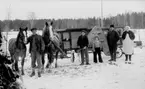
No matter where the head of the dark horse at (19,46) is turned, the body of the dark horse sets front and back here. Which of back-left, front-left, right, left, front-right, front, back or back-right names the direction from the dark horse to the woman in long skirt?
front-left

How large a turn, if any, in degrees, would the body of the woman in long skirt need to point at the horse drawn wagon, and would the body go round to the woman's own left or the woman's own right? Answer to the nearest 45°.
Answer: approximately 135° to the woman's own right

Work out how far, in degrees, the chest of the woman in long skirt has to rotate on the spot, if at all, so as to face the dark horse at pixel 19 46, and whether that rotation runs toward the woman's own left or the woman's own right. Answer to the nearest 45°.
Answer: approximately 45° to the woman's own right

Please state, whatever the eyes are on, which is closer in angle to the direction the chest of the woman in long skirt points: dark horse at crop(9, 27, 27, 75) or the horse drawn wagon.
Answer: the dark horse

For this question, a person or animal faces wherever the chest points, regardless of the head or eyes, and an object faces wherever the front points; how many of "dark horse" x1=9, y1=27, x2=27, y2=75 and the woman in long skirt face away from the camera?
0

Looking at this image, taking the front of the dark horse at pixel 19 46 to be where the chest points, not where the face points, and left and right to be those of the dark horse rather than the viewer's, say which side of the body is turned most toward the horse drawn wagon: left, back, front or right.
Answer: left

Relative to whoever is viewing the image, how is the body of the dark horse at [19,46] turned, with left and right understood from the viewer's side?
facing the viewer and to the right of the viewer

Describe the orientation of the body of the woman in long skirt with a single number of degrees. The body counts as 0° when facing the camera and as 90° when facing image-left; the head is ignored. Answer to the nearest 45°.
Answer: approximately 0°
